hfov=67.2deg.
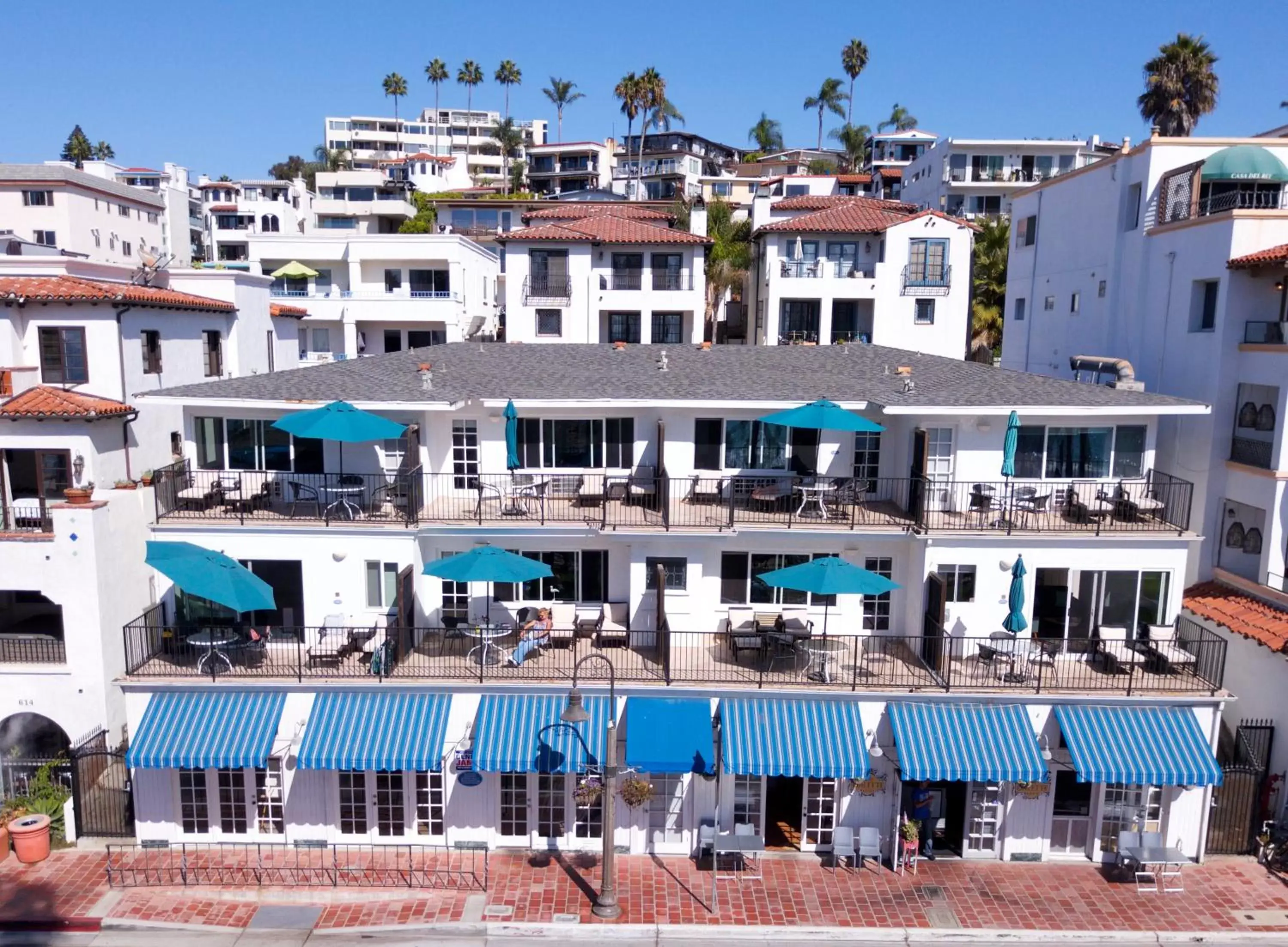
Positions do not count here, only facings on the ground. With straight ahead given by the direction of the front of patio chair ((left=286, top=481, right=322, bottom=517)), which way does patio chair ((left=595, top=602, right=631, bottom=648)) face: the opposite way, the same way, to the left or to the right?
to the right

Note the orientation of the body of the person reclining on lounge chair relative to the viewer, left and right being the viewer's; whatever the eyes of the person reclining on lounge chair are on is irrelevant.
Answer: facing the viewer and to the left of the viewer

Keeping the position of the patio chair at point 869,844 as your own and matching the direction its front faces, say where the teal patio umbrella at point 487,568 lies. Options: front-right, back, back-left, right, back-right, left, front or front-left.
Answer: right

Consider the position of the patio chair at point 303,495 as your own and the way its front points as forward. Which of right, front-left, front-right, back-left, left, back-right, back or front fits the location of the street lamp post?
front-right

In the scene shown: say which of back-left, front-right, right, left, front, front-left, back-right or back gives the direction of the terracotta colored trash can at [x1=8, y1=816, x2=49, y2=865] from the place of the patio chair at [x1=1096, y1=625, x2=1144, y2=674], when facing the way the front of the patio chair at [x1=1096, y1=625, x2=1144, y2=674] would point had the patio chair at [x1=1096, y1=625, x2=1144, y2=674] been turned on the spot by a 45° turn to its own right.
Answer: front-right

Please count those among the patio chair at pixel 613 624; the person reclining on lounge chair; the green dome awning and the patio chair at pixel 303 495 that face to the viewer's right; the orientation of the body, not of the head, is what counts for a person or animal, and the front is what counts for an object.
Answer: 1

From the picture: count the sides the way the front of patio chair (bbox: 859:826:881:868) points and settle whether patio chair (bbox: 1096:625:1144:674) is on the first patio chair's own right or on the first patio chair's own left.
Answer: on the first patio chair's own left

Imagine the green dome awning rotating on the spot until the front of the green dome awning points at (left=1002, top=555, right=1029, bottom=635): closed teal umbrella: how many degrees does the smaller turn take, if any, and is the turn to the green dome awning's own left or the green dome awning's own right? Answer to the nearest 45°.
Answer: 0° — it already faces it

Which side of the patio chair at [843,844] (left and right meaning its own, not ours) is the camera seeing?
front

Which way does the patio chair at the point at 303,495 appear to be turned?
to the viewer's right

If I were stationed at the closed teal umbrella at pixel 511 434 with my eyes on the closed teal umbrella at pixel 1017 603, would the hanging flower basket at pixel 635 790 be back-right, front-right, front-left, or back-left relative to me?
front-right

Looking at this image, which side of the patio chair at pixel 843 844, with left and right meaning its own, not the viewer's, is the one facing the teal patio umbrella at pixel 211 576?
right

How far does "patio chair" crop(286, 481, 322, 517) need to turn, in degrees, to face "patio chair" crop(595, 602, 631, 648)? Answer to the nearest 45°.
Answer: approximately 45° to its right

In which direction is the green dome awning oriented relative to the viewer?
toward the camera

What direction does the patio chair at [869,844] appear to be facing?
toward the camera

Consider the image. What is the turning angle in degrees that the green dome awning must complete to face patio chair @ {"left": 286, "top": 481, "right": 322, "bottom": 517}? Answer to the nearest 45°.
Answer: approximately 45° to its right

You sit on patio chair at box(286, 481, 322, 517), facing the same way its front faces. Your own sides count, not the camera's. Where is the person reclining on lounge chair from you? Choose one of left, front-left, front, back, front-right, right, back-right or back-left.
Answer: front-right
